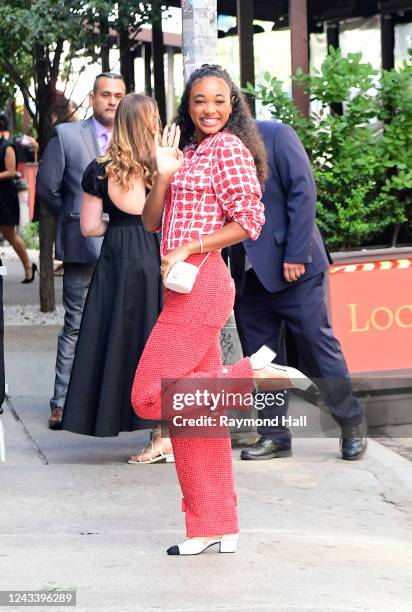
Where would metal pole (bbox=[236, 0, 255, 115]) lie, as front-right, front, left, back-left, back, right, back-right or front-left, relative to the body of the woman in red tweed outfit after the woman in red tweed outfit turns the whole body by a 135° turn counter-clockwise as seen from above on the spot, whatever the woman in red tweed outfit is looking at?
left

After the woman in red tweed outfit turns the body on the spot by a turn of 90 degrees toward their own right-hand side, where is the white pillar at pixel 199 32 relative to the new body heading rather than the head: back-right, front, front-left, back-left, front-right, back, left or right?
front-right

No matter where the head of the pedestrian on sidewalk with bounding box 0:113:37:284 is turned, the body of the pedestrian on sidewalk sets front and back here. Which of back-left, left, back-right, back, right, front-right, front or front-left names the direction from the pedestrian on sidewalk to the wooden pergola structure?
back-left

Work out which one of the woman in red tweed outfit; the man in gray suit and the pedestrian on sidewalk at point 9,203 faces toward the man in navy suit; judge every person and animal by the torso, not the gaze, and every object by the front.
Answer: the man in gray suit

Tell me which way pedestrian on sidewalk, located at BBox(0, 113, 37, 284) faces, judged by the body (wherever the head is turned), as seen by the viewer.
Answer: to the viewer's left

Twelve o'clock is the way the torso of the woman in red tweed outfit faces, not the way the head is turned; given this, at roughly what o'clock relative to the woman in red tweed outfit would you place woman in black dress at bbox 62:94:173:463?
The woman in black dress is roughly at 4 o'clock from the woman in red tweed outfit.

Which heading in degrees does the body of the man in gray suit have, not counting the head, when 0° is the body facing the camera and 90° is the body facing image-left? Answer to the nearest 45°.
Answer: approximately 315°

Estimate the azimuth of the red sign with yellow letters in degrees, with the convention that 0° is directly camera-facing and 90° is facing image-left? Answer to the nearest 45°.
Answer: approximately 0°

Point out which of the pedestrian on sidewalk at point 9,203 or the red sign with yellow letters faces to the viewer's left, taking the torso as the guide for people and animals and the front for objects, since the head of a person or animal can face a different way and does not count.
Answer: the pedestrian on sidewalk

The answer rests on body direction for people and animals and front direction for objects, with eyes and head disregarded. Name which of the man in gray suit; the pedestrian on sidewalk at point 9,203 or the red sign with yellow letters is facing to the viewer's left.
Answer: the pedestrian on sidewalk

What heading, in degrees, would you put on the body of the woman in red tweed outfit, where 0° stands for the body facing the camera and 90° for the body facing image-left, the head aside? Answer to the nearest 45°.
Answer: approximately 45°
